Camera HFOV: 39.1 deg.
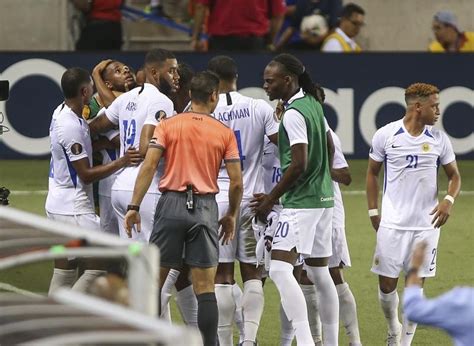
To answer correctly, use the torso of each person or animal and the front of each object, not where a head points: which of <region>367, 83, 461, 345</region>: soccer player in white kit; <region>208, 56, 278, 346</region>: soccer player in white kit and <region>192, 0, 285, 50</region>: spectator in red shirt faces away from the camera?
<region>208, 56, 278, 346</region>: soccer player in white kit

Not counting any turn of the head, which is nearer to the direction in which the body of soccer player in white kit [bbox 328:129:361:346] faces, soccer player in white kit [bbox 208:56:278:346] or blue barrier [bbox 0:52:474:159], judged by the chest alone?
the soccer player in white kit

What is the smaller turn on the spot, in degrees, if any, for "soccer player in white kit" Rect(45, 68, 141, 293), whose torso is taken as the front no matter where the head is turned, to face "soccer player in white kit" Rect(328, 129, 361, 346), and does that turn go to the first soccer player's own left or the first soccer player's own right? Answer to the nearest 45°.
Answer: approximately 45° to the first soccer player's own right

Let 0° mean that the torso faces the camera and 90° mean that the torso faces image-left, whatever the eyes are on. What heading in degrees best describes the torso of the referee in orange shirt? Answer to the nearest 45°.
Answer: approximately 180°

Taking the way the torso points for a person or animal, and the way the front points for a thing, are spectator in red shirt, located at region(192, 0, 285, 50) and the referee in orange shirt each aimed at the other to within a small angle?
yes

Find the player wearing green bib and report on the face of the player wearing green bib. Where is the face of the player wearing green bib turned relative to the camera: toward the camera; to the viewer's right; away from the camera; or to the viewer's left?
to the viewer's left

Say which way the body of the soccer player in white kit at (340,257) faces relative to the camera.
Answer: to the viewer's left

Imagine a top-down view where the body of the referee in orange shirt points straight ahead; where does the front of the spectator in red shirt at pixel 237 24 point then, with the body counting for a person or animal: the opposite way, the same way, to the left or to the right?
the opposite way

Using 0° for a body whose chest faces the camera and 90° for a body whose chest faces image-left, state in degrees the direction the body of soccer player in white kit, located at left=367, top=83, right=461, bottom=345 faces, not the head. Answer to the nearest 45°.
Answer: approximately 0°

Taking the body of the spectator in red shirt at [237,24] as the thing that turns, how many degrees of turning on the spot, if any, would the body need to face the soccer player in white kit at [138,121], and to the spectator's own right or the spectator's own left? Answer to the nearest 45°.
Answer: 0° — they already face them

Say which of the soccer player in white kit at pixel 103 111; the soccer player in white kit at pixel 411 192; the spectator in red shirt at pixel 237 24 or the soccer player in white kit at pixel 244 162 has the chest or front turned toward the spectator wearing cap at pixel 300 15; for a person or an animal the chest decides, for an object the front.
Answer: the soccer player in white kit at pixel 244 162

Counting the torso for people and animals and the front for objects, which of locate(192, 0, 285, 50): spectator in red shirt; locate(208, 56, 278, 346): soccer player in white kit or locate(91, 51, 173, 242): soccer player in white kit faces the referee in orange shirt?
the spectator in red shirt

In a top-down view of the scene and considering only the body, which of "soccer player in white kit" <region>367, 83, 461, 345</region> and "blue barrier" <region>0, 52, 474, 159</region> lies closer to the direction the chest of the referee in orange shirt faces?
the blue barrier

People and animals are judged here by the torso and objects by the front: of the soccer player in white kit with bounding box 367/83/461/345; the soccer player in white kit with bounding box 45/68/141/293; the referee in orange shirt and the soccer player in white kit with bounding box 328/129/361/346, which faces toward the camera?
the soccer player in white kit with bounding box 367/83/461/345
